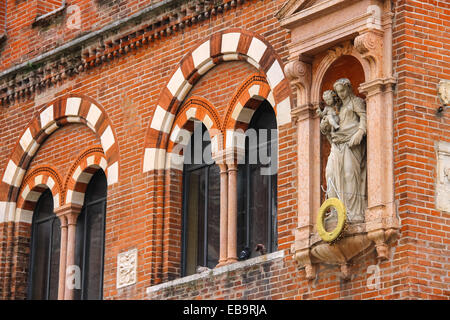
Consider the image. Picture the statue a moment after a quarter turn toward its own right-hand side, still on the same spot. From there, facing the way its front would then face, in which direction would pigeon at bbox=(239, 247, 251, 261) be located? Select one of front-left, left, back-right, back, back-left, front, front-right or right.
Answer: front

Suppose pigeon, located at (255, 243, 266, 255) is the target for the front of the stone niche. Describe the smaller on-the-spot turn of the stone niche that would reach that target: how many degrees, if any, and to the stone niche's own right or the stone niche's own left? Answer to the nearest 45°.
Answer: approximately 90° to the stone niche's own right

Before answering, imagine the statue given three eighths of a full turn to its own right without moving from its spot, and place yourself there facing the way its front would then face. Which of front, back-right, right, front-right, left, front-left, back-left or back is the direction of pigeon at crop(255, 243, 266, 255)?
front-left

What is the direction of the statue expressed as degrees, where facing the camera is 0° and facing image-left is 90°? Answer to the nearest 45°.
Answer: approximately 45°

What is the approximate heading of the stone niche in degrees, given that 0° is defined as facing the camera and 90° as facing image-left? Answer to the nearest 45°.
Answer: approximately 45°

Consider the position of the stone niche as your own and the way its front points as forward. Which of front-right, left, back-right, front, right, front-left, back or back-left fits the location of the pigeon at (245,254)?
right
